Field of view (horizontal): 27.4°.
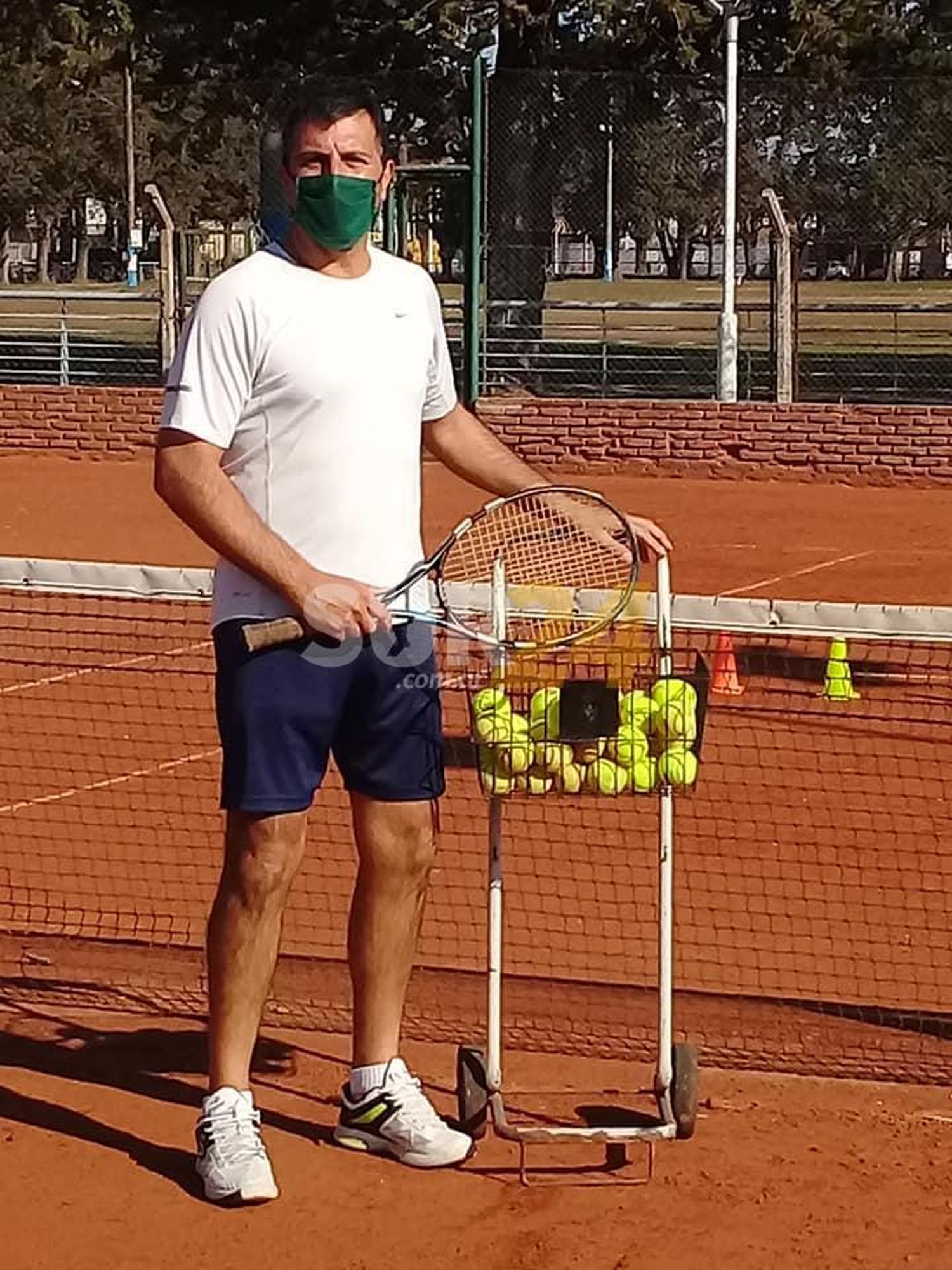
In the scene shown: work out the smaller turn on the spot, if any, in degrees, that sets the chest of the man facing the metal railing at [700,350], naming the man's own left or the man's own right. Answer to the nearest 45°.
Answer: approximately 135° to the man's own left

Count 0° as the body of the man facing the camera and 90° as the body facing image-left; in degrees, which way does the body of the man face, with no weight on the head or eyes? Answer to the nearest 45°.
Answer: approximately 315°

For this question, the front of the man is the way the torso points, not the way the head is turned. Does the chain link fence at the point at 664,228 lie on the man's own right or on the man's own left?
on the man's own left

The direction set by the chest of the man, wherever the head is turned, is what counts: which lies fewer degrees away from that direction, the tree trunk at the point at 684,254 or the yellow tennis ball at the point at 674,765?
the yellow tennis ball

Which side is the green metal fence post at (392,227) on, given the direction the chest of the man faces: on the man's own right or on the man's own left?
on the man's own left
